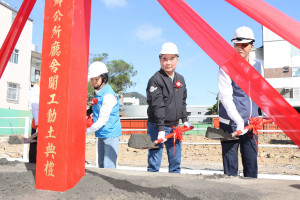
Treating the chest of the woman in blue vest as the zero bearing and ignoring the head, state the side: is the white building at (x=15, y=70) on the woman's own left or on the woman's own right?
on the woman's own right

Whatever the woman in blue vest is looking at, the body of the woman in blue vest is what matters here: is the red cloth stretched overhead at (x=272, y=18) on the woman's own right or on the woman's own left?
on the woman's own left

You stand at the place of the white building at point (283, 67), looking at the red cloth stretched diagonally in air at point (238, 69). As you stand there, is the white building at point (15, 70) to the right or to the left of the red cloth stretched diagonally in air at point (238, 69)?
right
